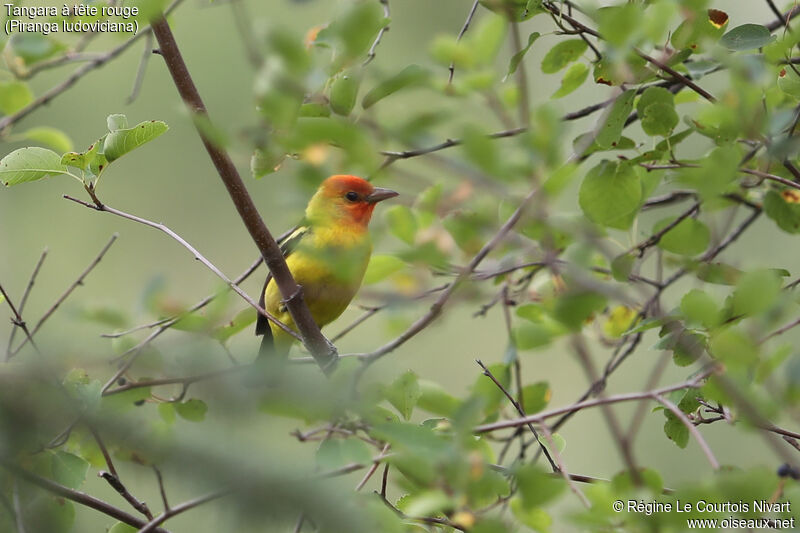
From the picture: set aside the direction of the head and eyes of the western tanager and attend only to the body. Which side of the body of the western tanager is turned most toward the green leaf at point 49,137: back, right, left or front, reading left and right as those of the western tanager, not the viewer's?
right

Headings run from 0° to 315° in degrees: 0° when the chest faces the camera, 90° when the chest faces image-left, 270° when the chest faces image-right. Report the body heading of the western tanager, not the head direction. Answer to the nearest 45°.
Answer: approximately 315°

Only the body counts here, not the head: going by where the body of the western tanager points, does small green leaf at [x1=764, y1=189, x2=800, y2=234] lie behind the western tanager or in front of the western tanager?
in front

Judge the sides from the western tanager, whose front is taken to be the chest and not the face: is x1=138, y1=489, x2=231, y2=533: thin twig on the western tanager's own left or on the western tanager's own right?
on the western tanager's own right

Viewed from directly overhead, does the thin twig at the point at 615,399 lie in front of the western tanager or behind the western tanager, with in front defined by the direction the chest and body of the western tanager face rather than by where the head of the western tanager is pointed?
in front
